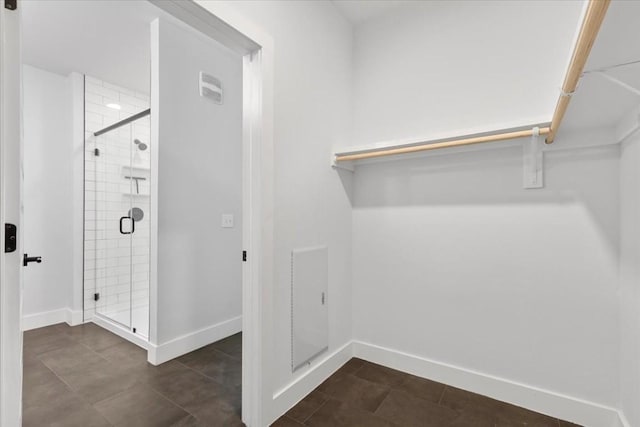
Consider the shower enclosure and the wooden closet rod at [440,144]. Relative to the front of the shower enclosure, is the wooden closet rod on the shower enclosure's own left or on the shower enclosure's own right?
on the shower enclosure's own left

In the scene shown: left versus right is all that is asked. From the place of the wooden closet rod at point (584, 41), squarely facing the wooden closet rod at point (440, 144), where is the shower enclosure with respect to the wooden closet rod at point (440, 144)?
left
